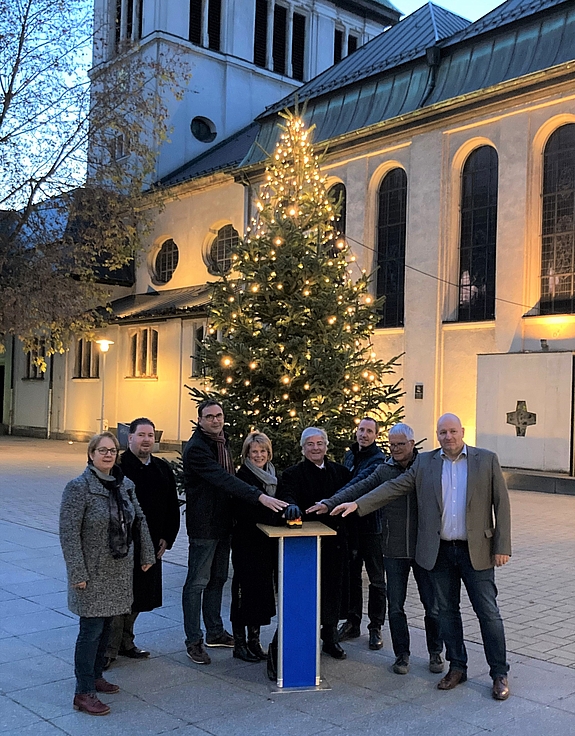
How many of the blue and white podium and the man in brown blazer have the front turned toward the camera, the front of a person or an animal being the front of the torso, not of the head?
2

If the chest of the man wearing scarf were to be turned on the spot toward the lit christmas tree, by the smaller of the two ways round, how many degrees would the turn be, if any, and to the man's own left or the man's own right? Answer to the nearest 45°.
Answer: approximately 135° to the man's own left

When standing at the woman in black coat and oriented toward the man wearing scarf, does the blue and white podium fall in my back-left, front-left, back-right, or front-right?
back-left

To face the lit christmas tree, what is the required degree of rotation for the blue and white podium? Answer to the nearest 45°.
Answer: approximately 180°

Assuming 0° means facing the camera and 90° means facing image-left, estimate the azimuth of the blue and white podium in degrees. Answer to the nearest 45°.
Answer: approximately 0°

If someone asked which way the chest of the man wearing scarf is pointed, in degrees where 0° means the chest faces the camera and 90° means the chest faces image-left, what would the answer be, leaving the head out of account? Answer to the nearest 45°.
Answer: approximately 315°

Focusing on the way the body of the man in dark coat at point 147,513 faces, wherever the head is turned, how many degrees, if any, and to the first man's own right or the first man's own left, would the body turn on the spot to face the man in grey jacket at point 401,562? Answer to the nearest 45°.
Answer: approximately 45° to the first man's own left

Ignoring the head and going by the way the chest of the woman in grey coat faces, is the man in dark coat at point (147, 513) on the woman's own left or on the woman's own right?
on the woman's own left

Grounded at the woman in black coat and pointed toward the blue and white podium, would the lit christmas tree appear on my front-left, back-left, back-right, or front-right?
back-left

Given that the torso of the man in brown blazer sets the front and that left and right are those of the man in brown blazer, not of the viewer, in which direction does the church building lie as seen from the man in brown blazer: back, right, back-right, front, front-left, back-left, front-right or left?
back
